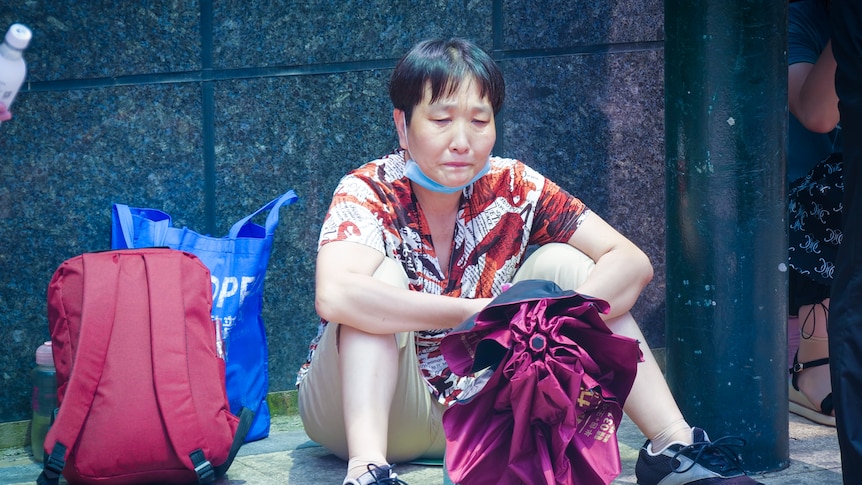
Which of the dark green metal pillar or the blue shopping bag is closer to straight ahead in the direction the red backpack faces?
the blue shopping bag

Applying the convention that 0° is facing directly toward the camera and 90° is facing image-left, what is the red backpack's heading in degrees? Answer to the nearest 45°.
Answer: approximately 180°

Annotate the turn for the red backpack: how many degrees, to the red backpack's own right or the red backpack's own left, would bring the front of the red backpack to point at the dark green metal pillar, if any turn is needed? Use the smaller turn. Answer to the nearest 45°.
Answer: approximately 90° to the red backpack's own right

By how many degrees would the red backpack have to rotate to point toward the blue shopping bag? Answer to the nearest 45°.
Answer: approximately 45° to its right

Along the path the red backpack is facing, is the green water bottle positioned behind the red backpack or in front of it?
in front

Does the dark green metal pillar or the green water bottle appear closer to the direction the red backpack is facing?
the green water bottle
